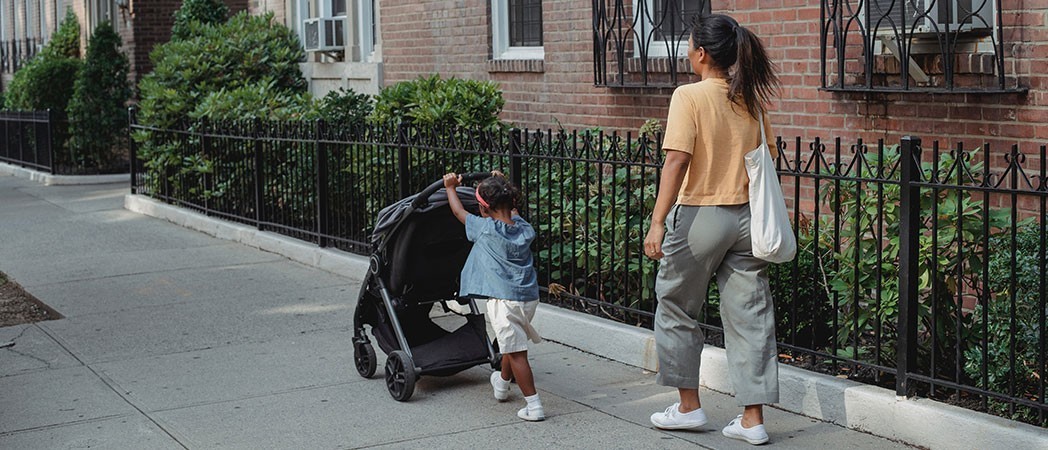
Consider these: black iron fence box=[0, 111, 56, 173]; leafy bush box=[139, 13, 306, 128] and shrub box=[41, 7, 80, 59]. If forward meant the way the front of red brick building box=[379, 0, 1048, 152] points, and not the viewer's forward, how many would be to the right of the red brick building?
3

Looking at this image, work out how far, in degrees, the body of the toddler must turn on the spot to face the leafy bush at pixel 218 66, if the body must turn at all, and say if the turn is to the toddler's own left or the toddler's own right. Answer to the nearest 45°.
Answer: approximately 45° to the toddler's own right

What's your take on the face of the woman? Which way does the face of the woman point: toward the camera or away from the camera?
away from the camera

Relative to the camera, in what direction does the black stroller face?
facing away from the viewer and to the left of the viewer

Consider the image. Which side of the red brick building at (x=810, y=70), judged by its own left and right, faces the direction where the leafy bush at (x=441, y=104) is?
right

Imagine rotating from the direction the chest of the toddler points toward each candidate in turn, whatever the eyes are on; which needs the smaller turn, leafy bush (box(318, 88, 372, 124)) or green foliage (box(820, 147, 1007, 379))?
the leafy bush

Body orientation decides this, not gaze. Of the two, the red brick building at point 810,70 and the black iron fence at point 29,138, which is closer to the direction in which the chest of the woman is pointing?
the black iron fence

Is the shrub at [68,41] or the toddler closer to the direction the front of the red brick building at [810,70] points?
the toddler

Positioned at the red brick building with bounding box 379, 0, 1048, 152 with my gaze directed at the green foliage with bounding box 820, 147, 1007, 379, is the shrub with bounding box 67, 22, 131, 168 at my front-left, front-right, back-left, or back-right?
back-right

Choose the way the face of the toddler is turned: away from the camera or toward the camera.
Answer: away from the camera

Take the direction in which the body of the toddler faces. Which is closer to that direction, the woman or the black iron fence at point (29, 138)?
the black iron fence

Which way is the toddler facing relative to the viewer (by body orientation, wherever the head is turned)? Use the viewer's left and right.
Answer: facing away from the viewer and to the left of the viewer

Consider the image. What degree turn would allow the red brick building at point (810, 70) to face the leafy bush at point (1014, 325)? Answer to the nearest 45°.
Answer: approximately 45° to its left
